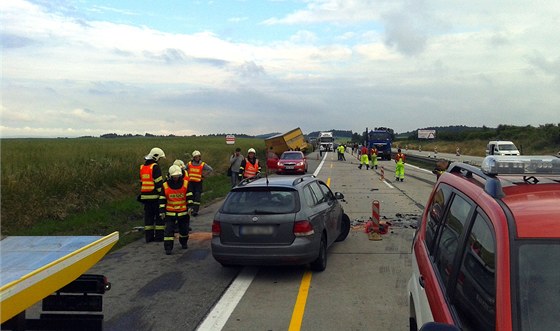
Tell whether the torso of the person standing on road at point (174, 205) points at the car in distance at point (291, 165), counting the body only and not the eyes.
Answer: no

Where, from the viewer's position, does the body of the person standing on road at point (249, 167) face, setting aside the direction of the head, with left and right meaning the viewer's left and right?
facing the viewer

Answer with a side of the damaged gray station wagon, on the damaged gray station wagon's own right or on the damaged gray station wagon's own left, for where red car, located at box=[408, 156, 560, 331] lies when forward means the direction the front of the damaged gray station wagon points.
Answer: on the damaged gray station wagon's own right

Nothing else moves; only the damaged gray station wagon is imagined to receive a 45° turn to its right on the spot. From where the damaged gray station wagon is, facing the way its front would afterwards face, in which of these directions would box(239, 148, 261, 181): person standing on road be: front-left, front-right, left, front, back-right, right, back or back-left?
left

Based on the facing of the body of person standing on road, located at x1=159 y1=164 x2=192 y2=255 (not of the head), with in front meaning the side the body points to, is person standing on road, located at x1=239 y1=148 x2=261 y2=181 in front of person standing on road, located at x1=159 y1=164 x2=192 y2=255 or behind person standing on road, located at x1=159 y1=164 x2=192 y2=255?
behind

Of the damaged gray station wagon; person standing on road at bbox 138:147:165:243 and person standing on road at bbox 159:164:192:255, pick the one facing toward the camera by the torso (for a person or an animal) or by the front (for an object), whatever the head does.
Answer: person standing on road at bbox 159:164:192:255

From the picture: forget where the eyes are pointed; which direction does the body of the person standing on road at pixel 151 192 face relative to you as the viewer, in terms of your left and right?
facing away from the viewer and to the right of the viewer

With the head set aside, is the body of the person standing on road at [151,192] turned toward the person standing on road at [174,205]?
no

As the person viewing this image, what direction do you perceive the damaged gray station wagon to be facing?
facing away from the viewer and to the right of the viewer

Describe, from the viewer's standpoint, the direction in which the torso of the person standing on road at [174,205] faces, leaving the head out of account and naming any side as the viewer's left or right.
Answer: facing the viewer

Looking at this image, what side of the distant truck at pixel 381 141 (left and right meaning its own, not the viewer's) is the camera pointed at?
front

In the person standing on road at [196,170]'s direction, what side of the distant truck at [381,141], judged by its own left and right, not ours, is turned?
front

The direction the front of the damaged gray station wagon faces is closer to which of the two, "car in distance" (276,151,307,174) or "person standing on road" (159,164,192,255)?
the car in distance

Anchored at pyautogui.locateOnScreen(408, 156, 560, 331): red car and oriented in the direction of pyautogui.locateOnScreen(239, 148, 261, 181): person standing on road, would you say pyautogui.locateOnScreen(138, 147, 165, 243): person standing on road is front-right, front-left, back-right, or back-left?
front-left

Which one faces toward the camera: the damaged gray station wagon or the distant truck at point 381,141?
the distant truck
